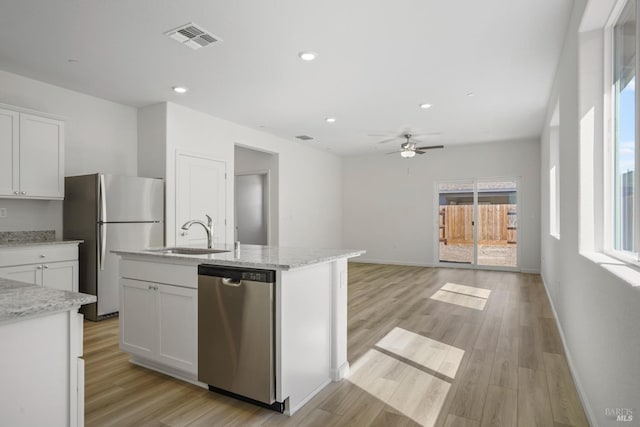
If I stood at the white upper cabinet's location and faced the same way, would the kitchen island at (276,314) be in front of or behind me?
in front

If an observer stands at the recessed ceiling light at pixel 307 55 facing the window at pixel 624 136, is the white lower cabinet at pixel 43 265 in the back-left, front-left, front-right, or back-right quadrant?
back-right

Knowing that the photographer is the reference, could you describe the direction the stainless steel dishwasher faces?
facing the viewer and to the left of the viewer

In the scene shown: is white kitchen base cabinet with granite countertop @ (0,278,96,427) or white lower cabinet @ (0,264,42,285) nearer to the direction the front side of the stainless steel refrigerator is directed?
the white kitchen base cabinet with granite countertop

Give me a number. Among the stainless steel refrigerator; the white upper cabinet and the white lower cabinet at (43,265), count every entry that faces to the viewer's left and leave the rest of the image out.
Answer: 0

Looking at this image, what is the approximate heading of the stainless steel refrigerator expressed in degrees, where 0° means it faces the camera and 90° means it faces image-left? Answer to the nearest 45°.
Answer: approximately 315°

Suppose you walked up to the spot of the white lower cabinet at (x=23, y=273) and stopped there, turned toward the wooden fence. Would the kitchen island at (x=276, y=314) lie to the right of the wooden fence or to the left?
right

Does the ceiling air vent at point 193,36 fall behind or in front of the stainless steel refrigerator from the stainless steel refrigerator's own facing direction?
in front

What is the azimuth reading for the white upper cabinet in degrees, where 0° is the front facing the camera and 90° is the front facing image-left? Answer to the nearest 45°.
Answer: approximately 315°

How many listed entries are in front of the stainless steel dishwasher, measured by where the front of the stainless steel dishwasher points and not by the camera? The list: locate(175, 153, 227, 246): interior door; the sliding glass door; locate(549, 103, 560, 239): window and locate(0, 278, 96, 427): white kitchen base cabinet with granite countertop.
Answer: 1

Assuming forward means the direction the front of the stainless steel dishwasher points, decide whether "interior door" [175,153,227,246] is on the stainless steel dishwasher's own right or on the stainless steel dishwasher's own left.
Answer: on the stainless steel dishwasher's own right
